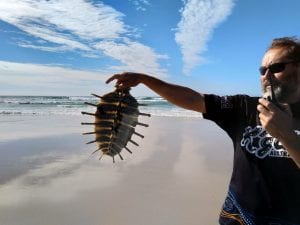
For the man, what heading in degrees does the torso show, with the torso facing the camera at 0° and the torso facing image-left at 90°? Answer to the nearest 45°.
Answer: approximately 45°
